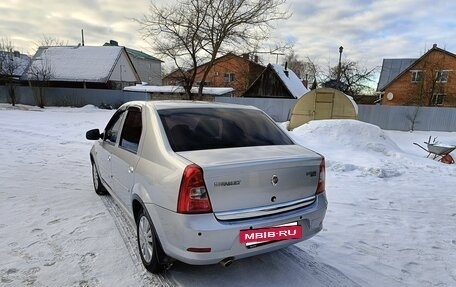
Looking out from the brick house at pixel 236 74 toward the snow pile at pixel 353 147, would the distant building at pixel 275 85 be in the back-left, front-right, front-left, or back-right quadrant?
front-left

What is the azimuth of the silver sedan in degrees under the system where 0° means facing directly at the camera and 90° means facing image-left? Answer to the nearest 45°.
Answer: approximately 135°

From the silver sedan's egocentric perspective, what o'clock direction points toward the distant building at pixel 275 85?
The distant building is roughly at 2 o'clock from the silver sedan.

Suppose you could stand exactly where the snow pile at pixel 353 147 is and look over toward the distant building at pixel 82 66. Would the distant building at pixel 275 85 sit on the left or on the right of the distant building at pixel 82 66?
right

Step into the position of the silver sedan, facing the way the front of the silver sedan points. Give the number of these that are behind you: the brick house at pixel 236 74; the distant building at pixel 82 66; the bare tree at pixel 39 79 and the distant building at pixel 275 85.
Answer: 0

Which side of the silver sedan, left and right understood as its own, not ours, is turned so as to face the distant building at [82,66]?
front

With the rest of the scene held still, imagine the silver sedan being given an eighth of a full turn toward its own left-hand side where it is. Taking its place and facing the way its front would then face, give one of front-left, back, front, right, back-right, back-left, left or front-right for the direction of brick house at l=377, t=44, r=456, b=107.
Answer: back-right

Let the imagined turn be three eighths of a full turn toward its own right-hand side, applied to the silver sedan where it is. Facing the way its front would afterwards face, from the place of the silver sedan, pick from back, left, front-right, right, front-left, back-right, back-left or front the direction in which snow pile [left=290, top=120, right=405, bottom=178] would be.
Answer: front-left

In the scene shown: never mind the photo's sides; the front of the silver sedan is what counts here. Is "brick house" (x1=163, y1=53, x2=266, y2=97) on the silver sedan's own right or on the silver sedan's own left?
on the silver sedan's own right

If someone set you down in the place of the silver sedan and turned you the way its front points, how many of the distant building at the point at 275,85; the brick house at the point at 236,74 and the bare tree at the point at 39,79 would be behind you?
0
